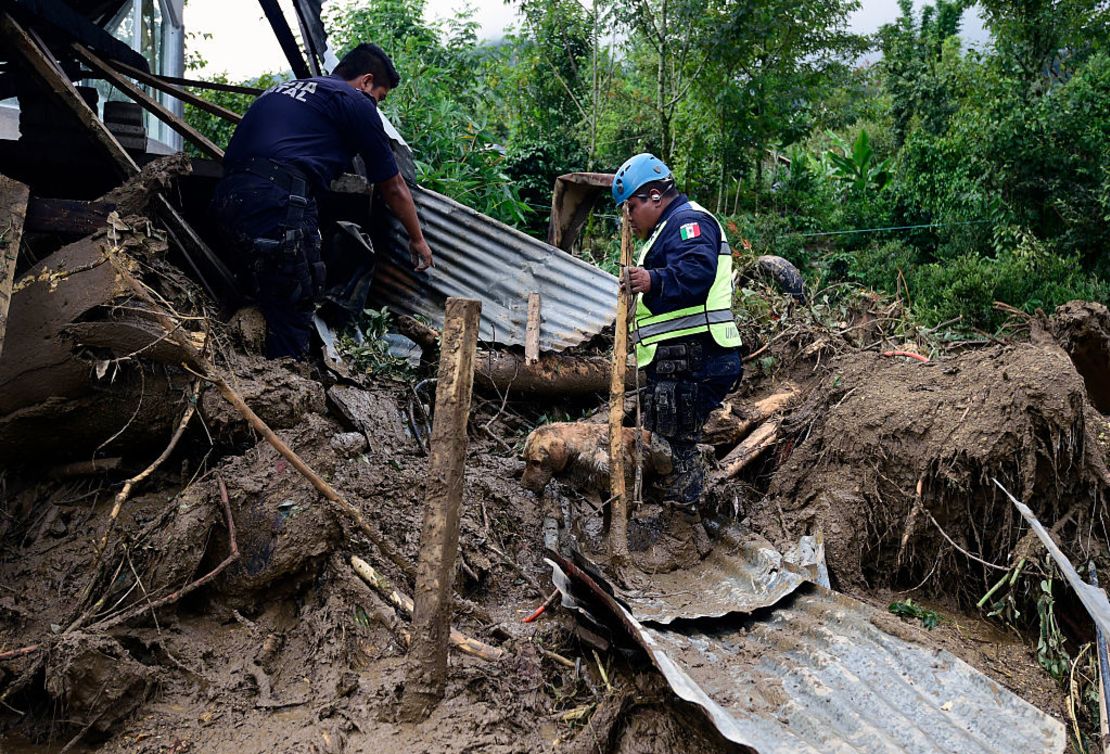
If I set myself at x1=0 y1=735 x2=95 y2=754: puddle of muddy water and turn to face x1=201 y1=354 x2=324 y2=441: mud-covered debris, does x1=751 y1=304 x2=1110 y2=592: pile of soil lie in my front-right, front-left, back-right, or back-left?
front-right

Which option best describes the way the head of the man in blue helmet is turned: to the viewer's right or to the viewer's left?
to the viewer's left

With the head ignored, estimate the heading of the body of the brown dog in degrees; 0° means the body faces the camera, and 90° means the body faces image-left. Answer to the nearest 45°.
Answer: approximately 90°

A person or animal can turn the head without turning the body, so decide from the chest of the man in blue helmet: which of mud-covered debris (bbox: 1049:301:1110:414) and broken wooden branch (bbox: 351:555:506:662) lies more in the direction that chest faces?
the broken wooden branch

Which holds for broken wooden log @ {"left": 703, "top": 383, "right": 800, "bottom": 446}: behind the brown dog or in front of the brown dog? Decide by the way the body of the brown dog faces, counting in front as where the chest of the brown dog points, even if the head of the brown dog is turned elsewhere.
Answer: behind

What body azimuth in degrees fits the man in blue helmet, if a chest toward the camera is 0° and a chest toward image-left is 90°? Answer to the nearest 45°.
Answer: approximately 90°

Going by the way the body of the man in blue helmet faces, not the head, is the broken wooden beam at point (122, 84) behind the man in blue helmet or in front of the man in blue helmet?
in front

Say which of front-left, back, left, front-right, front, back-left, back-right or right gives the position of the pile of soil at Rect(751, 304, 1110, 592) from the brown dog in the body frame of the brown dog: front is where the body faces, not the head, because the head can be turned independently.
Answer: back

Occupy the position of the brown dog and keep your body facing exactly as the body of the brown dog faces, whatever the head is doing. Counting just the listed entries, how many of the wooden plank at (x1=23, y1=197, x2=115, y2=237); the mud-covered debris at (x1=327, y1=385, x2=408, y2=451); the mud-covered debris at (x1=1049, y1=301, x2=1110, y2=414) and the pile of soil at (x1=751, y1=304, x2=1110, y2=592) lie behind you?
2

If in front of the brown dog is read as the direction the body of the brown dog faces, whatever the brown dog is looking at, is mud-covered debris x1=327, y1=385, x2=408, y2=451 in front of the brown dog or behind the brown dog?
in front

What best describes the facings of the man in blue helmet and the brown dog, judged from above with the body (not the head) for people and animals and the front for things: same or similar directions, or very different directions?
same or similar directions

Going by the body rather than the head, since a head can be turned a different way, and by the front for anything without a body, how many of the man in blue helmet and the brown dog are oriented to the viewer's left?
2

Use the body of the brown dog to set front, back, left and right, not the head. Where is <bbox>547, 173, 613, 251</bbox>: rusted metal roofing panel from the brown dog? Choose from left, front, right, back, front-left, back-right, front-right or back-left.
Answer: right

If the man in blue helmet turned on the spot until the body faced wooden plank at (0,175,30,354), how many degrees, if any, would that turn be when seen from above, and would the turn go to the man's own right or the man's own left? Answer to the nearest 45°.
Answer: approximately 45° to the man's own left

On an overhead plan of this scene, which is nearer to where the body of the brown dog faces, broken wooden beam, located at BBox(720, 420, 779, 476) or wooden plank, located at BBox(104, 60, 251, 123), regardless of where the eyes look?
the wooden plank

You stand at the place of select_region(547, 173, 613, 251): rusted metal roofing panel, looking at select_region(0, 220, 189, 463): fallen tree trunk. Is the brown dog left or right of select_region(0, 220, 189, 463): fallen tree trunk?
left

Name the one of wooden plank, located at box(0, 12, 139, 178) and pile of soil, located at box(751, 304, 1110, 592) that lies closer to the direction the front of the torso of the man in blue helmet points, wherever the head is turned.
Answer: the wooden plank

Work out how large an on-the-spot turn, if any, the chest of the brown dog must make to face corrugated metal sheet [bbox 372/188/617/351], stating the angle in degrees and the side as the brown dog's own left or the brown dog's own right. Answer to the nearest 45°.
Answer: approximately 45° to the brown dog's own right

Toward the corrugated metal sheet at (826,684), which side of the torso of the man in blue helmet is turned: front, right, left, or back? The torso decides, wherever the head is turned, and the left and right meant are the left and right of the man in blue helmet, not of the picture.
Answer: left
